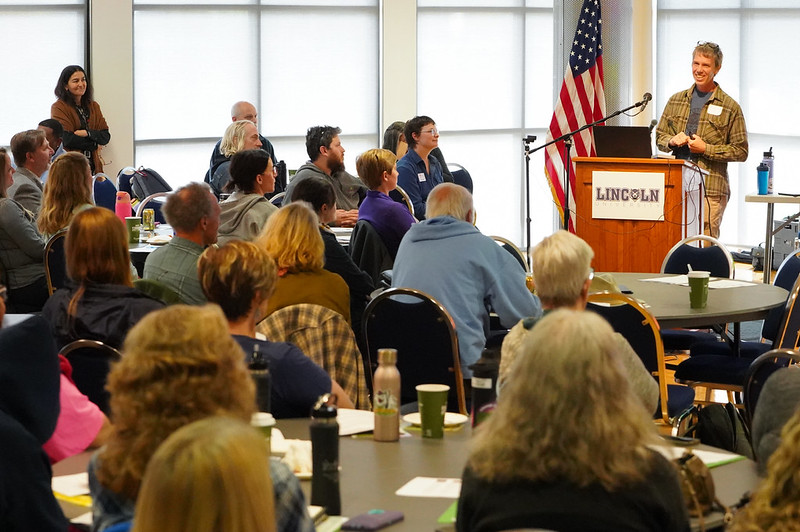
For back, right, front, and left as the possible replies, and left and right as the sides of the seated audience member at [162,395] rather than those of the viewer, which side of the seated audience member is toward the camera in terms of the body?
back

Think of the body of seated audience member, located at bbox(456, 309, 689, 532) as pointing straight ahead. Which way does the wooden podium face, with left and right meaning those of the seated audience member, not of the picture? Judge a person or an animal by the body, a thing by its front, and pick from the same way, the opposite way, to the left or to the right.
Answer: the opposite way

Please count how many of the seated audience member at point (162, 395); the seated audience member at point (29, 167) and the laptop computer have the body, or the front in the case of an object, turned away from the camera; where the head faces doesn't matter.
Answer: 2

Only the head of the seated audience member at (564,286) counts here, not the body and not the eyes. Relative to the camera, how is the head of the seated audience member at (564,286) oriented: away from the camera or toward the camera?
away from the camera

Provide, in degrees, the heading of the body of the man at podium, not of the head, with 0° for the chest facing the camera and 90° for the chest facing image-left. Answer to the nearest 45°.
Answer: approximately 45°

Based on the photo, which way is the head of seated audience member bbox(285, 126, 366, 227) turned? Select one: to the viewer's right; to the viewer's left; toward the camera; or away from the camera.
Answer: to the viewer's right

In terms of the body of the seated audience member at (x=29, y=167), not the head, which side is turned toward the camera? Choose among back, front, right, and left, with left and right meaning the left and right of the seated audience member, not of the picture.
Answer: right

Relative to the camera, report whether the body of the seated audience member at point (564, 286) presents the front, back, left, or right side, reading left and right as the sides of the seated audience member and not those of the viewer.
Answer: back

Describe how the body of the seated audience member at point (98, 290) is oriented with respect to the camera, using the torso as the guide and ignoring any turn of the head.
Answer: away from the camera

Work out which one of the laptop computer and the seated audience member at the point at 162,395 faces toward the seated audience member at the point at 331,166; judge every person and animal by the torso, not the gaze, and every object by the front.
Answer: the seated audience member at the point at 162,395

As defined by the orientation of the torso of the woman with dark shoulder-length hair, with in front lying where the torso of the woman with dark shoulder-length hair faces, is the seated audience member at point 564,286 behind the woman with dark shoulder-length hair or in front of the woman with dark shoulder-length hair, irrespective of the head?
in front

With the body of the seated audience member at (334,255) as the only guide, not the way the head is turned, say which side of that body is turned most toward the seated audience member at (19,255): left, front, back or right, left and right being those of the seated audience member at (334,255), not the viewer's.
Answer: left

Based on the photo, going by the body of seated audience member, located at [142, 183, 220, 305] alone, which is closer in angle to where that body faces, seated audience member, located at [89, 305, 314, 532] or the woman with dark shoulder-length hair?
the woman with dark shoulder-length hair
